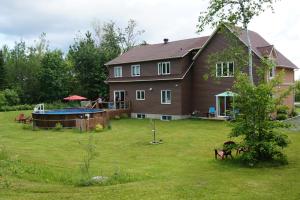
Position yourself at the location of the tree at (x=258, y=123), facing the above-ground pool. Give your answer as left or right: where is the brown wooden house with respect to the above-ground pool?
right

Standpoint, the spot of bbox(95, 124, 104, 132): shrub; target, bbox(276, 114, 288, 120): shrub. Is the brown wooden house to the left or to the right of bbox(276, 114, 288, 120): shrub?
left

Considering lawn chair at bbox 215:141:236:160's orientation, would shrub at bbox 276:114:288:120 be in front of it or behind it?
behind

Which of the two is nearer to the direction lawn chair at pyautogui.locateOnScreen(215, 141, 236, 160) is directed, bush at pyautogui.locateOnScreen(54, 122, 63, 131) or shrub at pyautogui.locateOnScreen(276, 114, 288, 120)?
the bush

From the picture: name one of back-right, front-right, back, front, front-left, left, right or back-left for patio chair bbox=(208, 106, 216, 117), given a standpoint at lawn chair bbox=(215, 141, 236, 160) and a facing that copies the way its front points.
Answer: back-right

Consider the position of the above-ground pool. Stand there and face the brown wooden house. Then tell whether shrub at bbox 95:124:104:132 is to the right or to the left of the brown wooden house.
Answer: right

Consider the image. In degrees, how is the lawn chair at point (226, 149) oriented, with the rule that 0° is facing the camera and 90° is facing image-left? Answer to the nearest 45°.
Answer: approximately 45°

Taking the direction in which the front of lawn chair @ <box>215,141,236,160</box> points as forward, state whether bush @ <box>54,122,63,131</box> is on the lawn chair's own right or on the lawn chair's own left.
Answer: on the lawn chair's own right

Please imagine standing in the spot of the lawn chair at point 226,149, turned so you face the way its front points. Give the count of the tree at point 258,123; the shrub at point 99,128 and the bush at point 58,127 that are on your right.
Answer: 2

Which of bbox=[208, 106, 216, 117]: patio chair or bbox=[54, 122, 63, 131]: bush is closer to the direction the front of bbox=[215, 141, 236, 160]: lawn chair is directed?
the bush
